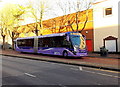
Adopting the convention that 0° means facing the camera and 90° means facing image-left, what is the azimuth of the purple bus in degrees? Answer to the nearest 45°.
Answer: approximately 315°
